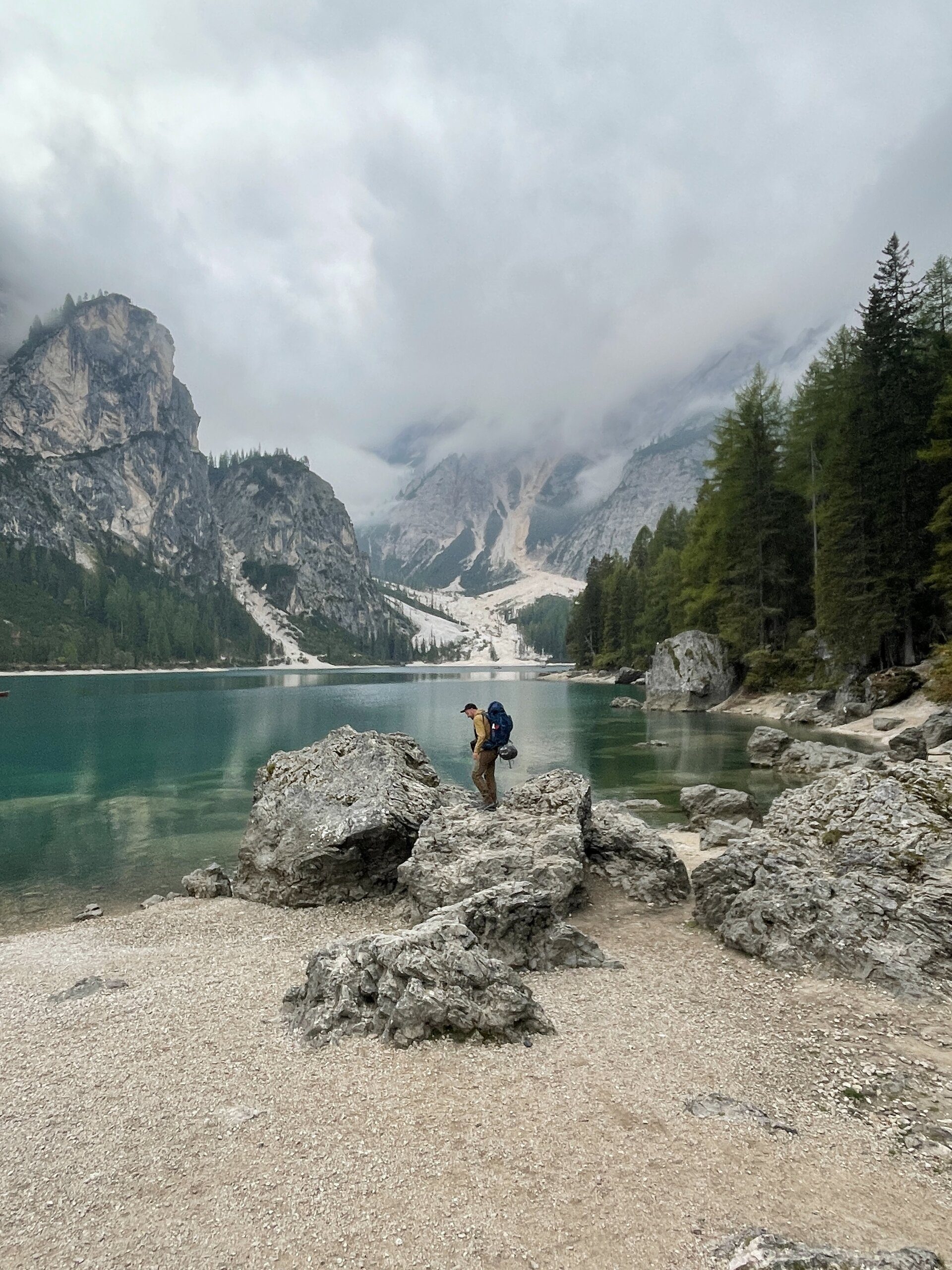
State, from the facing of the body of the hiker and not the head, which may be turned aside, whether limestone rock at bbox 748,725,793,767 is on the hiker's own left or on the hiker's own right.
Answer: on the hiker's own right

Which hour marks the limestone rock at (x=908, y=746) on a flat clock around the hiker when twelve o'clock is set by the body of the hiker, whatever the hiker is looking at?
The limestone rock is roughly at 5 o'clock from the hiker.

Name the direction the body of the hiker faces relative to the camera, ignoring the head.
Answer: to the viewer's left

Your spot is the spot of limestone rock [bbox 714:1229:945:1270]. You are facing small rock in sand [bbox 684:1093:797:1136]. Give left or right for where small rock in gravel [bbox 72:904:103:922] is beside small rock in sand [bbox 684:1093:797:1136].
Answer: left

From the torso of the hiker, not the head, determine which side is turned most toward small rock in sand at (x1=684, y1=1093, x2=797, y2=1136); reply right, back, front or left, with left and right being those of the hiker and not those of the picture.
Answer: left

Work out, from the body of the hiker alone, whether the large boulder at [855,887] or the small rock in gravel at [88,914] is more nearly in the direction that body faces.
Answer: the small rock in gravel

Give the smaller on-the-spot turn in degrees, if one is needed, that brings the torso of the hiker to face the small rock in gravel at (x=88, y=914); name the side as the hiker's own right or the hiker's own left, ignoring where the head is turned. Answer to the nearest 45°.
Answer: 0° — they already face it

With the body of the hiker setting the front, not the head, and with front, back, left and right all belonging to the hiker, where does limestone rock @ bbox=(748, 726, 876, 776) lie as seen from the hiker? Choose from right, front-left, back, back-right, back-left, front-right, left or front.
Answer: back-right

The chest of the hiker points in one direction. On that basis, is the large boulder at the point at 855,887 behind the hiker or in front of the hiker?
behind

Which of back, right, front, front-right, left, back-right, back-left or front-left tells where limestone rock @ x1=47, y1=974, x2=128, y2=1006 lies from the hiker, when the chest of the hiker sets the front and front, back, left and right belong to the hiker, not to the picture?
front-left

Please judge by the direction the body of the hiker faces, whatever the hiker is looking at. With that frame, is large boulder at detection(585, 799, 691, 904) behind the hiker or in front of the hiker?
behind

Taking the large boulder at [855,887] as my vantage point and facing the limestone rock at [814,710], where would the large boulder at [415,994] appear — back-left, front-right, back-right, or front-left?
back-left

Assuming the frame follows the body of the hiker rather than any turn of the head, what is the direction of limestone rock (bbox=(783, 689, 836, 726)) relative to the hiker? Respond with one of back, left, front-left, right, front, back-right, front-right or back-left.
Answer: back-right

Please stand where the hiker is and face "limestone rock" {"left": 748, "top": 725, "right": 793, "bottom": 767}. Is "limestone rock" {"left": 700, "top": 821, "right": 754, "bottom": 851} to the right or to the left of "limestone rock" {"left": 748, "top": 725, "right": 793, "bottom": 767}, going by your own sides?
right

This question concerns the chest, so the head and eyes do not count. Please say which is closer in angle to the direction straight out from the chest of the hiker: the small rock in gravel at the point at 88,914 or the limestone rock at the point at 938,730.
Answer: the small rock in gravel
